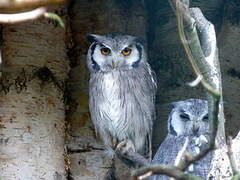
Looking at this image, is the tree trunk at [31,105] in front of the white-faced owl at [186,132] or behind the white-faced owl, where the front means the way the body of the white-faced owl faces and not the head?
behind

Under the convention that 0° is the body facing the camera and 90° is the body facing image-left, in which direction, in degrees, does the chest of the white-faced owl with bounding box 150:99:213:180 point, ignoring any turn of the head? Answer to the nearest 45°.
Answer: approximately 315°

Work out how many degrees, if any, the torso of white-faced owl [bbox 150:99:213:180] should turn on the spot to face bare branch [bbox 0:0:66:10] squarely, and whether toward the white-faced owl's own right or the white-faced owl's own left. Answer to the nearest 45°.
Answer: approximately 45° to the white-faced owl's own right
